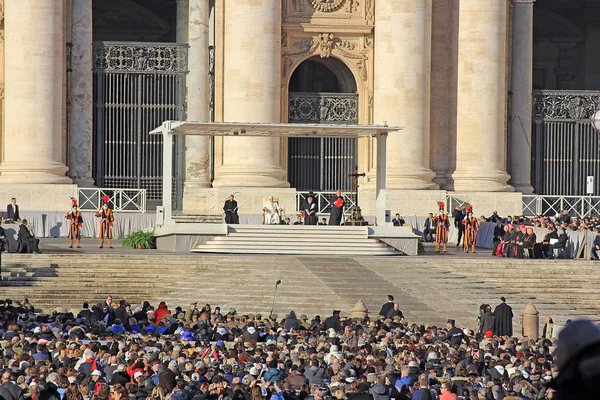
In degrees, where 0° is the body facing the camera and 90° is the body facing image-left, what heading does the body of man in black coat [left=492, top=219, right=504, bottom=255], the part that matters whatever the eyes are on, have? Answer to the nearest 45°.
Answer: approximately 45°

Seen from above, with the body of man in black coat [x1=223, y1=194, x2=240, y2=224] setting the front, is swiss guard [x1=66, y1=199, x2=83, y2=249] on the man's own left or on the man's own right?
on the man's own right

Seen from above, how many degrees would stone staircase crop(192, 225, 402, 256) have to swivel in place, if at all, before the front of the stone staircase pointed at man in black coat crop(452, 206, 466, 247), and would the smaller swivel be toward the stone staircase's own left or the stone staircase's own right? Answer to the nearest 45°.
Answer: approximately 135° to the stone staircase's own left

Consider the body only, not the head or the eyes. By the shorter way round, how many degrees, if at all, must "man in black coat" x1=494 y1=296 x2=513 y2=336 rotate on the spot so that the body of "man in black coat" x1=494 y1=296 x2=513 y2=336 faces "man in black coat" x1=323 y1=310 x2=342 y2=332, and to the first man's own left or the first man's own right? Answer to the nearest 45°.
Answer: approximately 135° to the first man's own left

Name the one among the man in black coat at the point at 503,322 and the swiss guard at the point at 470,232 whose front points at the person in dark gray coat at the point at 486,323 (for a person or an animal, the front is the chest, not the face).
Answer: the swiss guard

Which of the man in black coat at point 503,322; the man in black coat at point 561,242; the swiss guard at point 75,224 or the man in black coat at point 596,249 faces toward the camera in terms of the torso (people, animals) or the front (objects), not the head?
the swiss guard

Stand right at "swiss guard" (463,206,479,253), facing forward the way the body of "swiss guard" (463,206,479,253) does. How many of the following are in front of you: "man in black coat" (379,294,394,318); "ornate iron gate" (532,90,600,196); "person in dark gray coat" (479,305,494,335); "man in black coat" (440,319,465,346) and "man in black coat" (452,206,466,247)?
3

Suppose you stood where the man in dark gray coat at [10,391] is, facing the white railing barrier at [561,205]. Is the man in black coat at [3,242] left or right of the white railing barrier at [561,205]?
left

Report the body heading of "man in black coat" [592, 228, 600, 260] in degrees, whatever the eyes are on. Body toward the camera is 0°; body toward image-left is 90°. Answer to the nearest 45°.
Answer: approximately 90°
